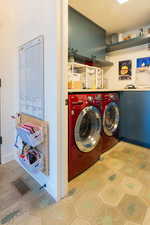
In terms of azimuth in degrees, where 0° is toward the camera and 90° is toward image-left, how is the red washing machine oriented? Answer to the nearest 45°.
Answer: approximately 315°

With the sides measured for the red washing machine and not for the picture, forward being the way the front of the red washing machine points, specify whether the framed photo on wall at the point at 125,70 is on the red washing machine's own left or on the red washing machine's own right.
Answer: on the red washing machine's own left

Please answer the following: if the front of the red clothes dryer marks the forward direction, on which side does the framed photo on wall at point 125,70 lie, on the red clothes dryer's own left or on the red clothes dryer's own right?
on the red clothes dryer's own left

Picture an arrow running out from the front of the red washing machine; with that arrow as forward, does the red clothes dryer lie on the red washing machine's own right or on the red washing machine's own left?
on the red washing machine's own left
